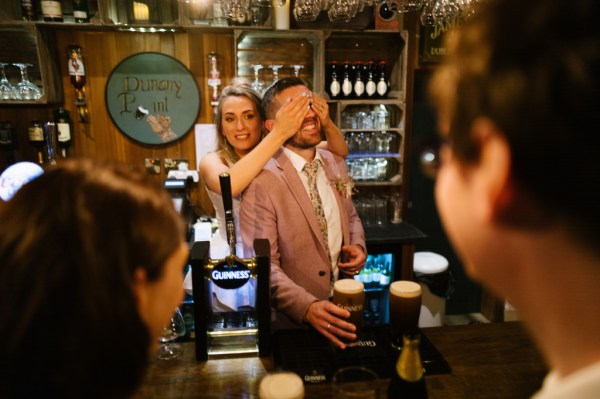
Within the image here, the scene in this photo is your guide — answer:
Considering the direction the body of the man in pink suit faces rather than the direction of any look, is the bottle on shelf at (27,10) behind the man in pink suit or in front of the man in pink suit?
behind

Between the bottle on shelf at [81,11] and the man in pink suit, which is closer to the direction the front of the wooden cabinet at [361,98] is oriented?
the man in pink suit

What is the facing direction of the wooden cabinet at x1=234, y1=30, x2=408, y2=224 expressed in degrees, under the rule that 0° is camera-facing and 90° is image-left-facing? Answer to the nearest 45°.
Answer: approximately 0°

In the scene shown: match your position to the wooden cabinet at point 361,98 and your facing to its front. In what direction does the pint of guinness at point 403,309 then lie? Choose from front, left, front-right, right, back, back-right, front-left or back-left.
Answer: front

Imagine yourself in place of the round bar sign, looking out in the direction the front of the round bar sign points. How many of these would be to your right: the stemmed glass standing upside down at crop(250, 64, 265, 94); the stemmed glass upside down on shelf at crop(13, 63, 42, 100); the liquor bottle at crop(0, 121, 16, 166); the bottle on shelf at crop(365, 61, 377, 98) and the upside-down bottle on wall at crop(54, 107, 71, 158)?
3

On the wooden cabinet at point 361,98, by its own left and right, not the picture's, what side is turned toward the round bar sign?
right

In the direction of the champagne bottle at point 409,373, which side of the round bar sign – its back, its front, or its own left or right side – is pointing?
front

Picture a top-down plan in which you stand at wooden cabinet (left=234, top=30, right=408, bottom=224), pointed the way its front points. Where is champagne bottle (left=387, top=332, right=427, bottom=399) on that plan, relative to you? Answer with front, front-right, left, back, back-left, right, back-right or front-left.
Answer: front

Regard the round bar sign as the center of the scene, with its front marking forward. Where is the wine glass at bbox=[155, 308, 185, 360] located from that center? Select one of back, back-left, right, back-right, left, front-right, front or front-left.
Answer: front

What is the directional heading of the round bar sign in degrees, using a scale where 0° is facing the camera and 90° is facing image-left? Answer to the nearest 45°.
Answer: approximately 0°

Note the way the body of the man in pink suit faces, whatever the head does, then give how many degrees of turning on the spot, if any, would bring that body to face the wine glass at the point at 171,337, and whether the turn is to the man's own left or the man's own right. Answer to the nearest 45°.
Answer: approximately 90° to the man's own right

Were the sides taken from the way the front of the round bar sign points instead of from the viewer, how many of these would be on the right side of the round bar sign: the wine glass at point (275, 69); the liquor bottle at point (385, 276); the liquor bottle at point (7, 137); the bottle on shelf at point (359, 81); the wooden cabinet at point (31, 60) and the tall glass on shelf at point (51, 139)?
3

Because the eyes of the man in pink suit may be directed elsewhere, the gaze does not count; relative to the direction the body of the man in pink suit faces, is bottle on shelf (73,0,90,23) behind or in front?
behind

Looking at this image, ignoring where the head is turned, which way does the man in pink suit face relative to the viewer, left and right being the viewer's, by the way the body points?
facing the viewer and to the right of the viewer

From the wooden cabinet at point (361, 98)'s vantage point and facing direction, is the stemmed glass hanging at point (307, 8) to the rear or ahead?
ahead

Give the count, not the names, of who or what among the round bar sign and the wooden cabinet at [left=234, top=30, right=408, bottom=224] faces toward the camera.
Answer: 2

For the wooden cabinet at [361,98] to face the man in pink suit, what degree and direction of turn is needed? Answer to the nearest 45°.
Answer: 0° — it already faces them
